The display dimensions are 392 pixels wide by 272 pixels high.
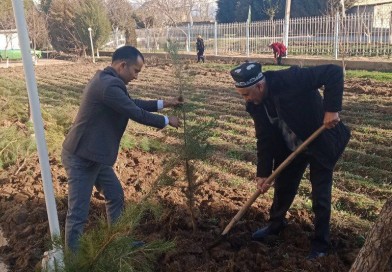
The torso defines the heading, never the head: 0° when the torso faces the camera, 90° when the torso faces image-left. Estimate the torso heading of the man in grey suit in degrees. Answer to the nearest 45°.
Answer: approximately 270°

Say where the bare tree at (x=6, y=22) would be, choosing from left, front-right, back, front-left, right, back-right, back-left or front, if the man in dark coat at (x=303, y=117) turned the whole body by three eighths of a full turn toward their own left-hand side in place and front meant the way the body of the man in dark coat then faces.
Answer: back-left

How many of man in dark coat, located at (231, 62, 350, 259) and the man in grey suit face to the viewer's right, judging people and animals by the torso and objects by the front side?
1

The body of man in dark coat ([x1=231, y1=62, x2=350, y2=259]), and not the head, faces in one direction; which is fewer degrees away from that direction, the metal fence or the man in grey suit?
the man in grey suit

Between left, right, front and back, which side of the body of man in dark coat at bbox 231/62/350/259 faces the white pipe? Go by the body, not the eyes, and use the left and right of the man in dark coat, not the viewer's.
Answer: front

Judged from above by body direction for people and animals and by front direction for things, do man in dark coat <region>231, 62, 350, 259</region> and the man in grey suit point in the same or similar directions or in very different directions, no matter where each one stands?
very different directions

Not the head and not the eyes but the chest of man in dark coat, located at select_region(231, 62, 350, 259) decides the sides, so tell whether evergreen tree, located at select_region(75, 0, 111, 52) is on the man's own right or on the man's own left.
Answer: on the man's own right

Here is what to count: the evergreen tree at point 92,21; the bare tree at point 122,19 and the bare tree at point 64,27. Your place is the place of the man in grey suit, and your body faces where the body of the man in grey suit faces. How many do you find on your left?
3

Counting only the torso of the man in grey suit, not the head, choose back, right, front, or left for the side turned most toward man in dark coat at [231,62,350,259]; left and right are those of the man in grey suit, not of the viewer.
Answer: front

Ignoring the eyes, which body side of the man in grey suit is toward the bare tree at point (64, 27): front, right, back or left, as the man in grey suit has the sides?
left

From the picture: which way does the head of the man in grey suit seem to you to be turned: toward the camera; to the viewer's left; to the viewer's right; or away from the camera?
to the viewer's right

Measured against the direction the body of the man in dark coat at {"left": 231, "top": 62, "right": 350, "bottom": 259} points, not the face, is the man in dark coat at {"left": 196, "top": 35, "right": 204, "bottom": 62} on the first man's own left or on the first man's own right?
on the first man's own right

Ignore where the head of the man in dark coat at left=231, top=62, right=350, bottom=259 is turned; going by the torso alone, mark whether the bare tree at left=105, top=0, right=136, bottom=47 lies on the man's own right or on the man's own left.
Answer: on the man's own right

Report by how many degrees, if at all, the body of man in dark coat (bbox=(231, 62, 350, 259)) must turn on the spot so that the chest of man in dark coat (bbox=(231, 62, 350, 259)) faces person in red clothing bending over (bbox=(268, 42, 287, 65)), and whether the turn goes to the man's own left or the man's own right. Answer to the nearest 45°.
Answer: approximately 135° to the man's own right

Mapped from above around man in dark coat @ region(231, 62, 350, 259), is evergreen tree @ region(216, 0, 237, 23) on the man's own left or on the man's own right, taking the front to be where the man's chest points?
on the man's own right

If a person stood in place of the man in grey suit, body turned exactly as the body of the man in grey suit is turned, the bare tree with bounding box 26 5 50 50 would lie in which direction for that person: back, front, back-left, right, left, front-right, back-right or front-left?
left
